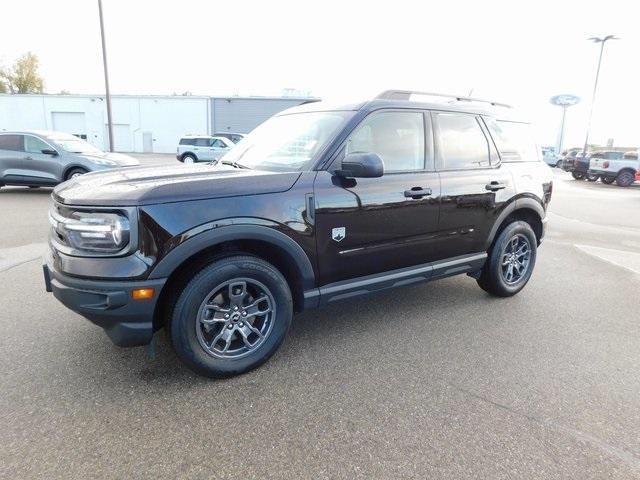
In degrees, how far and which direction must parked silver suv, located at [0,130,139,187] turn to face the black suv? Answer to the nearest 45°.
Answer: approximately 45° to its right

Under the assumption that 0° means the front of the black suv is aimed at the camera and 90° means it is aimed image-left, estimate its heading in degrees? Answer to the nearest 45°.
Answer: approximately 45°

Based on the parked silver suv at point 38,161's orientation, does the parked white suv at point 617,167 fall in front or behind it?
in front

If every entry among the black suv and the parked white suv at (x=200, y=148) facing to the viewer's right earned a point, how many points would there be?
1

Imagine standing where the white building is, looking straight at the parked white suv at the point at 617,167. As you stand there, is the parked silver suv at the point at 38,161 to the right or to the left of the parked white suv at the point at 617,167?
right

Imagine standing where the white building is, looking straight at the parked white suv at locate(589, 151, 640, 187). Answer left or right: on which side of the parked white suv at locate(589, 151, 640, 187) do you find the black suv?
right

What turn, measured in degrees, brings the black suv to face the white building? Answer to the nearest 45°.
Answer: approximately 135° to its right

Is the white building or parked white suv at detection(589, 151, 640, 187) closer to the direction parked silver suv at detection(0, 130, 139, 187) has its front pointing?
the parked white suv

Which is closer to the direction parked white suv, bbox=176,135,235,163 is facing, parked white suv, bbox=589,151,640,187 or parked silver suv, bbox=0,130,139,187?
the parked white suv

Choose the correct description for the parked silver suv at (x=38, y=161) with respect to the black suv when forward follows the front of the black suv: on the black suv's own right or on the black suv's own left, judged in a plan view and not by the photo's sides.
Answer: on the black suv's own right

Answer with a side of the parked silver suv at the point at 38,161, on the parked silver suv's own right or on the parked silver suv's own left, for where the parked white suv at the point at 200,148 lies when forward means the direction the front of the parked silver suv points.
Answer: on the parked silver suv's own left

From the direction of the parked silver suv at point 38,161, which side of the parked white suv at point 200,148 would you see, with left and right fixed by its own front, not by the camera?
right

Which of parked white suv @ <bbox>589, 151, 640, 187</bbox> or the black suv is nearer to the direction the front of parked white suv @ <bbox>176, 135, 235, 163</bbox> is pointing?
the parked white suv

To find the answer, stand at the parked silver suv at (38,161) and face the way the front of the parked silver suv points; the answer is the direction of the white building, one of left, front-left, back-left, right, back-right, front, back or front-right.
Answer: back-left

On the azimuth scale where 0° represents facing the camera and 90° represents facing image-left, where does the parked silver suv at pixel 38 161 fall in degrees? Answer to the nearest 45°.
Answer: approximately 315°

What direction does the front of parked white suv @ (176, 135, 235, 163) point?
to the viewer's right

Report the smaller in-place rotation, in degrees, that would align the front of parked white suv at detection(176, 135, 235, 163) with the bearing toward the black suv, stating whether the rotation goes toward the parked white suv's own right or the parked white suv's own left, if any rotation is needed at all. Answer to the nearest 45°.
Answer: approximately 90° to the parked white suv's own right
